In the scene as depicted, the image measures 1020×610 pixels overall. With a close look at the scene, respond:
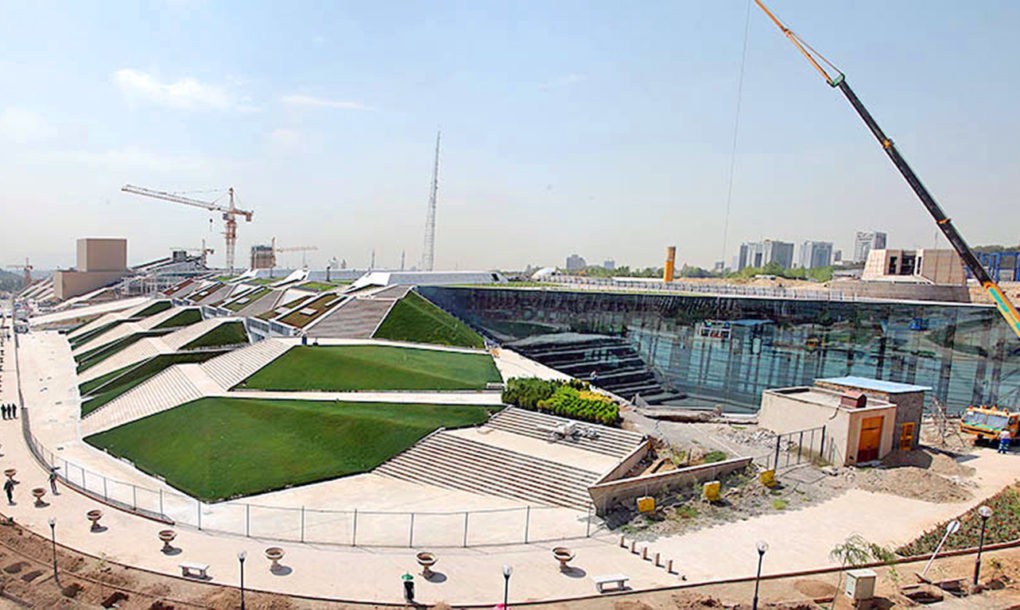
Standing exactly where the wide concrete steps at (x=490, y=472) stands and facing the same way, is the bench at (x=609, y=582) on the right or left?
on its left

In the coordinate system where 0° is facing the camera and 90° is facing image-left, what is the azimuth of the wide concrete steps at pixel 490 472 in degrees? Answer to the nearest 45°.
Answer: approximately 45°

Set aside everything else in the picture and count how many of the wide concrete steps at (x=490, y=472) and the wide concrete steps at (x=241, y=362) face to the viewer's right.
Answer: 0

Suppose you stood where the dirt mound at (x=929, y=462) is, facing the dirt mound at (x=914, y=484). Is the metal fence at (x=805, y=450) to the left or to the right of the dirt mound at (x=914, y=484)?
right

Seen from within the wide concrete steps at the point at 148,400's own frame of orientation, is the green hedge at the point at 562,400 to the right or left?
on its left

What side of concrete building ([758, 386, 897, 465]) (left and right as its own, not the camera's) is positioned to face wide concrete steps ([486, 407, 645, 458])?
right

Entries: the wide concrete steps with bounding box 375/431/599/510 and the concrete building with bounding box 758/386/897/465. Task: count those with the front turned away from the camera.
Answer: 0

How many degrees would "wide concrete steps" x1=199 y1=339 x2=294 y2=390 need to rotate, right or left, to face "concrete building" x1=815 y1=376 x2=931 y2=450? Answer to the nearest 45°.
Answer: approximately 90° to its left

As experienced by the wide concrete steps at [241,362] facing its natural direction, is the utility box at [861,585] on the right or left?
on its left

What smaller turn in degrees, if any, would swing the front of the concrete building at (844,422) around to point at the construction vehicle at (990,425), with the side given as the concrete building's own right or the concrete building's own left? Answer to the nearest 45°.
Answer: approximately 90° to the concrete building's own left

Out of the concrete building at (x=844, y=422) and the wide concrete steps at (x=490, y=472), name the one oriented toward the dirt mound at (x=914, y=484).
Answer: the concrete building

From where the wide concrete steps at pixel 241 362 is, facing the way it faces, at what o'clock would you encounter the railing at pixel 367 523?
The railing is roughly at 10 o'clock from the wide concrete steps.

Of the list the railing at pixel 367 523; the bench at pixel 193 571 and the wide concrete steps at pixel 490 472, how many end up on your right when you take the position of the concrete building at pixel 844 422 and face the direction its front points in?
3

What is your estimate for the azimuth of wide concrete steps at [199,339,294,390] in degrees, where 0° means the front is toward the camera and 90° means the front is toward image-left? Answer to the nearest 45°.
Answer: approximately 45°

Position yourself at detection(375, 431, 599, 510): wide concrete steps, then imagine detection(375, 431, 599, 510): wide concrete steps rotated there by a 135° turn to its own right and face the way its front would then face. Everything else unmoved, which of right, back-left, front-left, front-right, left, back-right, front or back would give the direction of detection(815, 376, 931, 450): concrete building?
right

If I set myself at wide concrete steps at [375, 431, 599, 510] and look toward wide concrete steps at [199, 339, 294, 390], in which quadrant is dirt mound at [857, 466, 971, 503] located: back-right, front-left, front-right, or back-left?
back-right

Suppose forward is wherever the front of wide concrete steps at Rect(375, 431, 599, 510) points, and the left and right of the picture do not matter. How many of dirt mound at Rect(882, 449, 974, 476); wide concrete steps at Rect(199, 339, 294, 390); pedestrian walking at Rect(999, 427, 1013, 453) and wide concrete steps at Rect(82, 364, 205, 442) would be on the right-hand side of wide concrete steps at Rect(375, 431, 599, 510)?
2
